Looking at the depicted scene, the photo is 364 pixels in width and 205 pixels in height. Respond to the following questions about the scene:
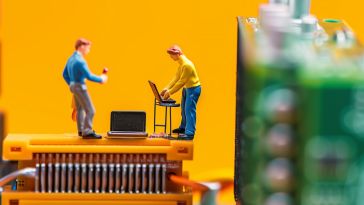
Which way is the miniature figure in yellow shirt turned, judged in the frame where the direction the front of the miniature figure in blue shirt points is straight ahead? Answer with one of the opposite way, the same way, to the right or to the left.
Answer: the opposite way

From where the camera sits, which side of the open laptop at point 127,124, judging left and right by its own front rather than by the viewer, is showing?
front

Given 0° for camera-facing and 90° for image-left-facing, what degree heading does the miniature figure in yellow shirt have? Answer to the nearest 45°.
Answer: approximately 90°

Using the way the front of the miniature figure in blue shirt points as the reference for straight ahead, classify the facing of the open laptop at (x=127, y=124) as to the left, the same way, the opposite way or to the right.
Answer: to the right

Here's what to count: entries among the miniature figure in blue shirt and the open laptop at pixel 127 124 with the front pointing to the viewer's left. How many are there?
0

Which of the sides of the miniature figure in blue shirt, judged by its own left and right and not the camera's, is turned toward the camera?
right
